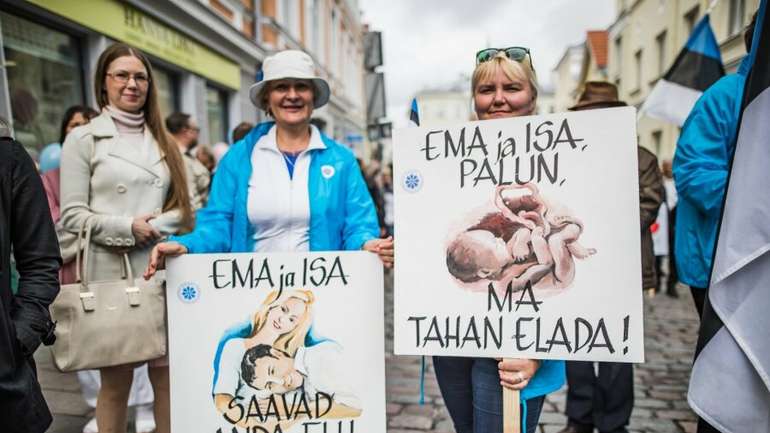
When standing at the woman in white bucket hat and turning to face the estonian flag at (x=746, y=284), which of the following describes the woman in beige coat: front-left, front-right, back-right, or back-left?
back-right

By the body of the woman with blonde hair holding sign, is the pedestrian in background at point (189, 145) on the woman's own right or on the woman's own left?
on the woman's own right

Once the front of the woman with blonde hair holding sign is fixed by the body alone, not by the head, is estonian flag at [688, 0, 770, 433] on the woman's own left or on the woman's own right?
on the woman's own left

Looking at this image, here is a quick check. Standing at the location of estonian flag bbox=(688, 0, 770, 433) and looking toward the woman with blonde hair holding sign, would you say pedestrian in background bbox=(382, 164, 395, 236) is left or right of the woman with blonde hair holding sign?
right

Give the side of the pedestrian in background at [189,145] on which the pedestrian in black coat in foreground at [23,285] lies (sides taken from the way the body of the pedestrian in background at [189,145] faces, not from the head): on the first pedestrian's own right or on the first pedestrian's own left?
on the first pedestrian's own right

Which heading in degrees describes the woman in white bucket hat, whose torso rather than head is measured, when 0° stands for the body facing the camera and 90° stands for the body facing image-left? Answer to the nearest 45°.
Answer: approximately 0°

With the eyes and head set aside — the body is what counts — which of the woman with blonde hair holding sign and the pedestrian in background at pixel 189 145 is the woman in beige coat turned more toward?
the woman with blonde hair holding sign
